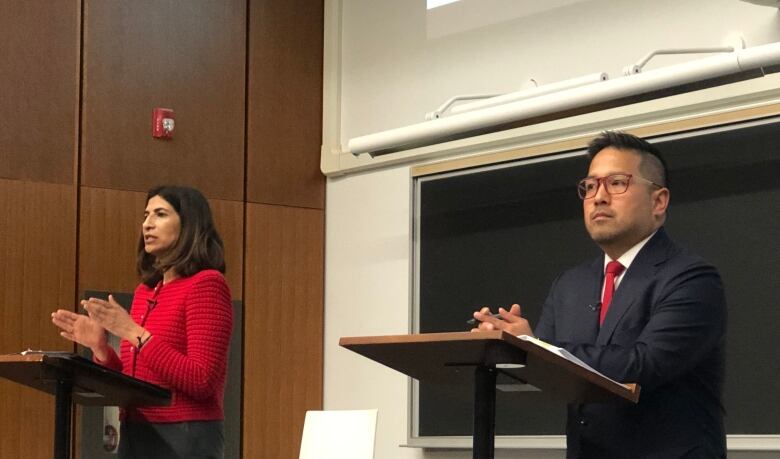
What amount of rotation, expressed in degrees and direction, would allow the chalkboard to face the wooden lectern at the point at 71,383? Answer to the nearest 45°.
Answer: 0° — it already faces it

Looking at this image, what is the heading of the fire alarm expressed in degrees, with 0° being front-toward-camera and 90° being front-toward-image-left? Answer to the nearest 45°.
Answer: approximately 315°

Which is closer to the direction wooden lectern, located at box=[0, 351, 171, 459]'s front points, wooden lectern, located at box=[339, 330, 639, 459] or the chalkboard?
the wooden lectern

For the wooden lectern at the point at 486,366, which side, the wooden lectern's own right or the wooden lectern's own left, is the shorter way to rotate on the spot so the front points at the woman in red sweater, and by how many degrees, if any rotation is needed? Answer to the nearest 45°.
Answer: approximately 90° to the wooden lectern's own right

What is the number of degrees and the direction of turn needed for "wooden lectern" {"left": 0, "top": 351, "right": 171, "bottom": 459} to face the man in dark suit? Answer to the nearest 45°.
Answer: approximately 90° to its left

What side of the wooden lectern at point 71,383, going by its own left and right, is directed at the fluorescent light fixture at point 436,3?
back

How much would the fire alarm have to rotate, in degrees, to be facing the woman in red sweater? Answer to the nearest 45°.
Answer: approximately 45° to its right
